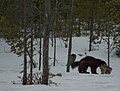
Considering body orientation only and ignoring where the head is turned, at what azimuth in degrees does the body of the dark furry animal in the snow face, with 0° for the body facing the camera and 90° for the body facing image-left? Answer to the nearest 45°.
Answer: approximately 270°
